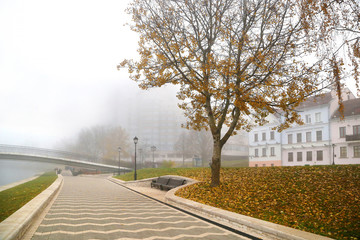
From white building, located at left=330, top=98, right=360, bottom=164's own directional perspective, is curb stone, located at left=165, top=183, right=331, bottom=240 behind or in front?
in front

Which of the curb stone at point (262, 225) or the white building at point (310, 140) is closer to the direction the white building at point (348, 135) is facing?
the curb stone

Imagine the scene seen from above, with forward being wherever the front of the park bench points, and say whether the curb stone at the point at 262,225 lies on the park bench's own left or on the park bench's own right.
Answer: on the park bench's own left

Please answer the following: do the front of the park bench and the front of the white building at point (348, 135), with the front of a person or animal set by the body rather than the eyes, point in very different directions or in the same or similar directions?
same or similar directions

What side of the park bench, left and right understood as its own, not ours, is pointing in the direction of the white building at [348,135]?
back

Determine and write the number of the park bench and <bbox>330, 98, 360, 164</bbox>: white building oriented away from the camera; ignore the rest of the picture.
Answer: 0

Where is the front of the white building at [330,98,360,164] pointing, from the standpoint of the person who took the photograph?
facing the viewer

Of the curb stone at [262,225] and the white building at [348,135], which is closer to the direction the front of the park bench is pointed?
the curb stone

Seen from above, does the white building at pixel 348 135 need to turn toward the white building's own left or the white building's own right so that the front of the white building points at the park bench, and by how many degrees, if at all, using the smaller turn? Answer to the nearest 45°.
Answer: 0° — it already faces it

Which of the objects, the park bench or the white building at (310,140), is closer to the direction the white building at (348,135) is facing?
the park bench

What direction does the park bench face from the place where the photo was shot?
facing the viewer and to the left of the viewer

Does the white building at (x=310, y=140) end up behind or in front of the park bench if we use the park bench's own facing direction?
behind
